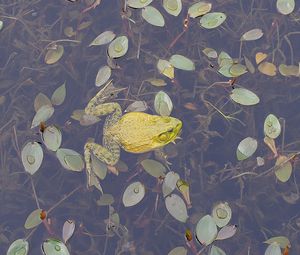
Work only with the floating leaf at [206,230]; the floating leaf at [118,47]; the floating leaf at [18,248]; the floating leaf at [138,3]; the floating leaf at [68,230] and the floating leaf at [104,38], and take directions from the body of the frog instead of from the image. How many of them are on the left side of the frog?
3

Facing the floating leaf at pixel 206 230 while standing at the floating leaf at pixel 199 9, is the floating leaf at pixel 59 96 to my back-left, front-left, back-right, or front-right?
front-right

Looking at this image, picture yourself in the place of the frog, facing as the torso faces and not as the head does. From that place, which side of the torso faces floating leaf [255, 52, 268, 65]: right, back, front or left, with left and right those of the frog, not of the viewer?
front

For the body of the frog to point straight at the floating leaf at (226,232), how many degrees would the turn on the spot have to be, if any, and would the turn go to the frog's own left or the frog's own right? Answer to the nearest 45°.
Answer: approximately 45° to the frog's own right

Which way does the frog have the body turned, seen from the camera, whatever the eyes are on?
to the viewer's right

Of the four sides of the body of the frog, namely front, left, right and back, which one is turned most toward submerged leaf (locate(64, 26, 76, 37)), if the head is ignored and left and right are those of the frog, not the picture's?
left

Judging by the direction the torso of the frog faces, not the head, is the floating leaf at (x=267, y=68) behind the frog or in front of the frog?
in front

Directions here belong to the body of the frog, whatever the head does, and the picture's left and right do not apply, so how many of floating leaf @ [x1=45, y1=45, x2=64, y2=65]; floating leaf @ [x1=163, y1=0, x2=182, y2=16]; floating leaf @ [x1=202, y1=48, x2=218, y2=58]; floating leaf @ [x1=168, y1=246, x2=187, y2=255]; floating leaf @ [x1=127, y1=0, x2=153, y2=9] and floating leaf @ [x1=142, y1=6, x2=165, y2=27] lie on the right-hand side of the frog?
1

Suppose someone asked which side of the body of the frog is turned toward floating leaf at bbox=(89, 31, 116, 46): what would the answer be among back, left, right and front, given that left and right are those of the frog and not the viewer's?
left

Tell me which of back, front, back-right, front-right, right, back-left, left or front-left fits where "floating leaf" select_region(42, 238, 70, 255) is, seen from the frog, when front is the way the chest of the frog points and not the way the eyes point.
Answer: back-right

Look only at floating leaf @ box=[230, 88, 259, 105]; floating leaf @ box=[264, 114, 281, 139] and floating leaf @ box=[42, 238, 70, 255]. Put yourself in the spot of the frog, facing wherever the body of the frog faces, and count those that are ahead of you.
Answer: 2

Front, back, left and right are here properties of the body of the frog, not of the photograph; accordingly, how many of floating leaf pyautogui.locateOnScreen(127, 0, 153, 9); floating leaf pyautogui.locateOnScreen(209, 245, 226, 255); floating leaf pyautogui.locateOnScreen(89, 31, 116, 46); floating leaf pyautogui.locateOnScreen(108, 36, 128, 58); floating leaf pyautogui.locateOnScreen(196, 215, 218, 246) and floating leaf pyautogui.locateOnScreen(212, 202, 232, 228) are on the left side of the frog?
3

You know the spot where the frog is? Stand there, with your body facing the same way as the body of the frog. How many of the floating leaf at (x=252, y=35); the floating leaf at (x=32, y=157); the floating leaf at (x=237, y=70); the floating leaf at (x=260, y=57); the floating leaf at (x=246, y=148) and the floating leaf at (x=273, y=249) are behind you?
1

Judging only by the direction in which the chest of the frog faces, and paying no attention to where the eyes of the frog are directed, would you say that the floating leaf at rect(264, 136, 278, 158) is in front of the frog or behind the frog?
in front

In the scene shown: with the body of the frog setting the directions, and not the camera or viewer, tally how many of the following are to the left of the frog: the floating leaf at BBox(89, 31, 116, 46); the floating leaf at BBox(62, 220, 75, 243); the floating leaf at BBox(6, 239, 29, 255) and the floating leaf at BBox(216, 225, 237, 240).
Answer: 1

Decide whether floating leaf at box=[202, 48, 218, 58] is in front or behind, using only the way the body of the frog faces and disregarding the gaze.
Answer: in front

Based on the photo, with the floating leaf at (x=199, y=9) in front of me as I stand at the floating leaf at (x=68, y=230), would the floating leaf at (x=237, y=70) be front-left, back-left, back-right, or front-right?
front-right
